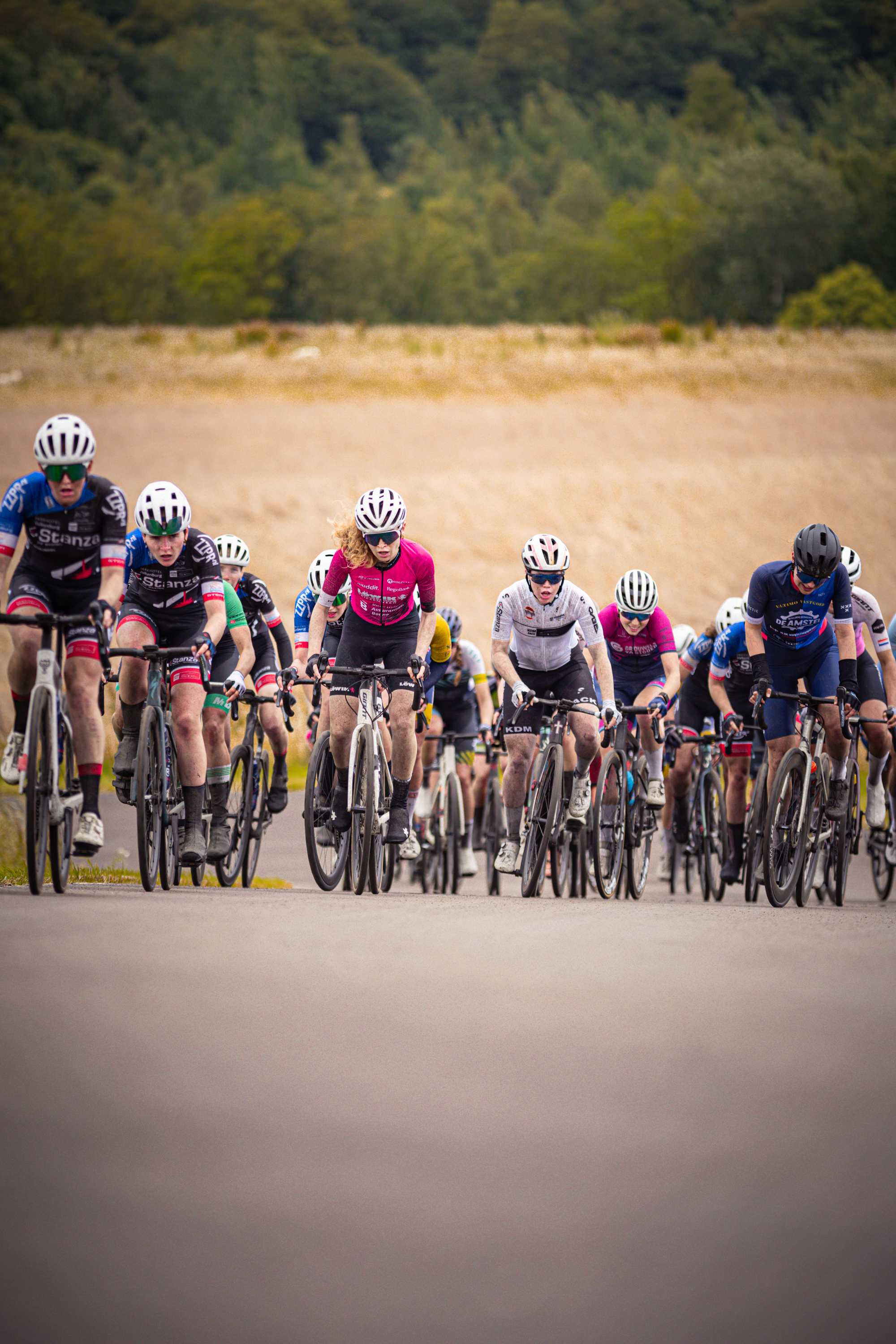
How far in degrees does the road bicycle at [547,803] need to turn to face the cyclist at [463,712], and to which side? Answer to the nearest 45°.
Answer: approximately 180°

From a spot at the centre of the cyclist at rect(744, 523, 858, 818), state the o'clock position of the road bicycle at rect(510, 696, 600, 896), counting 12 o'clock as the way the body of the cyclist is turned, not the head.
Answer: The road bicycle is roughly at 3 o'clock from the cyclist.

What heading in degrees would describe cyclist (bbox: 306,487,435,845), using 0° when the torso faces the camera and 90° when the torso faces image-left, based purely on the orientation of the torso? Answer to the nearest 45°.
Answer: approximately 0°

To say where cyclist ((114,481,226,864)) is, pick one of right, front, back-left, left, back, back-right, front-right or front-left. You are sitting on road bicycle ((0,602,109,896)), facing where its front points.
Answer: back-left

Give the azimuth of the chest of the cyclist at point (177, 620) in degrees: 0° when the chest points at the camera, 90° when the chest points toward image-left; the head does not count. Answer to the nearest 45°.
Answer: approximately 0°
